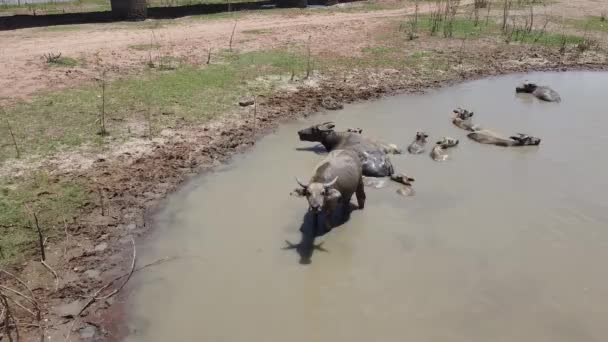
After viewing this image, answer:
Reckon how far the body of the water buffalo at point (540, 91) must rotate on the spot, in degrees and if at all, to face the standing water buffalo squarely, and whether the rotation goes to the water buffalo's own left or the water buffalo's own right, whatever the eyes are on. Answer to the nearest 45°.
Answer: approximately 90° to the water buffalo's own left

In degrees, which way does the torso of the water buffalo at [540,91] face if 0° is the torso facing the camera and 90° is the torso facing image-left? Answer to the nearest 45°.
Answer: approximately 90°

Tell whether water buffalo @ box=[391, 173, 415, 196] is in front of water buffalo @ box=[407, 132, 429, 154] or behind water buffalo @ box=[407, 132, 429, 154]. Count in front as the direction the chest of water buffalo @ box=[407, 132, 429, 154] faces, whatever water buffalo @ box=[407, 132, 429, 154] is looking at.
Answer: behind

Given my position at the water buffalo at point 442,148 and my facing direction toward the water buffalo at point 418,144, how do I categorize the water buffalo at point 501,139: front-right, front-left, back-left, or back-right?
back-right

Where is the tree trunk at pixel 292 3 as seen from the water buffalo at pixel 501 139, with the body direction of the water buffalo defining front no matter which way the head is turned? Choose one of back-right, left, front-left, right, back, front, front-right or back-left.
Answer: back-left

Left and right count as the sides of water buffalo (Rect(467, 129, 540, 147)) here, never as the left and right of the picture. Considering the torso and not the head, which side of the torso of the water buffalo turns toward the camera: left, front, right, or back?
right

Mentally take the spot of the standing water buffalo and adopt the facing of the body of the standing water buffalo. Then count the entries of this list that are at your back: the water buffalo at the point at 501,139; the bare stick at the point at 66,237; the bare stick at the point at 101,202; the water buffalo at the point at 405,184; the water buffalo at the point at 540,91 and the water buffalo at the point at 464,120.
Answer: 4

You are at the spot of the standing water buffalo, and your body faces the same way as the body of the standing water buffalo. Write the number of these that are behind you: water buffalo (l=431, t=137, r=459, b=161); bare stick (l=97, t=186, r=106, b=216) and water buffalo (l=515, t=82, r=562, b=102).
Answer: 2

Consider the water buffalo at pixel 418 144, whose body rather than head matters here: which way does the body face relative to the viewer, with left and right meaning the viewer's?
facing away from the viewer and to the right of the viewer

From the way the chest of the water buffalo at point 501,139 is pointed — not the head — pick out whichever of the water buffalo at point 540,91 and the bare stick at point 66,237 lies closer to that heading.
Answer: the water buffalo

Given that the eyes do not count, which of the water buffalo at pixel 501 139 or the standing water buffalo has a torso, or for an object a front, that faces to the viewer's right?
the water buffalo

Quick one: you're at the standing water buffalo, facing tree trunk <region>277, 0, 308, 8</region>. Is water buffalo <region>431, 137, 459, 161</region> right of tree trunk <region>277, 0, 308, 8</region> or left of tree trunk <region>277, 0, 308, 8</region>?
right
